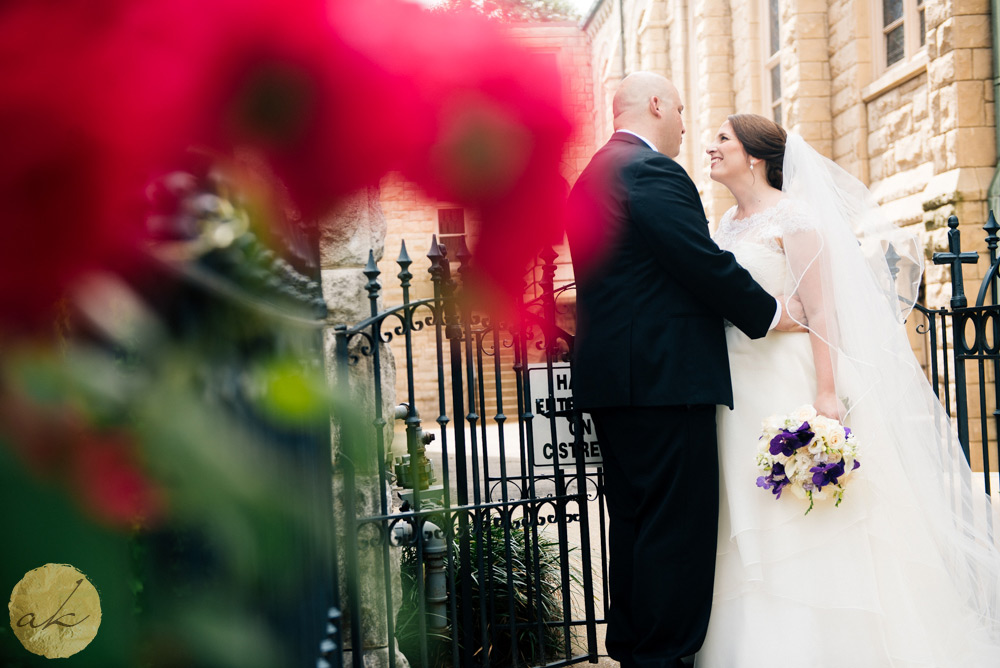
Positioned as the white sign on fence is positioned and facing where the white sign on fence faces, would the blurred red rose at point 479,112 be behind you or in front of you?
in front

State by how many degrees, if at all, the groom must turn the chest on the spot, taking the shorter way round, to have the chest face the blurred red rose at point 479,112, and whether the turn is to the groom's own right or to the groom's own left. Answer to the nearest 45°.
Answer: approximately 135° to the groom's own right

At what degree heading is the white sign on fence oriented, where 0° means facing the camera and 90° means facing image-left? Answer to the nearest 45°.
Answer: approximately 0°

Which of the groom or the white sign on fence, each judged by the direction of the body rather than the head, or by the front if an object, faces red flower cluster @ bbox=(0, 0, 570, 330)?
the white sign on fence

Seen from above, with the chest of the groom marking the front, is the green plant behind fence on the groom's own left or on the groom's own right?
on the groom's own left

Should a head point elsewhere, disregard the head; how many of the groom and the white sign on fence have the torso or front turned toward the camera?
1

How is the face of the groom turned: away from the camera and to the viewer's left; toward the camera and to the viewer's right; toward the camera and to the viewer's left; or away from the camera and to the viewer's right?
away from the camera and to the viewer's right

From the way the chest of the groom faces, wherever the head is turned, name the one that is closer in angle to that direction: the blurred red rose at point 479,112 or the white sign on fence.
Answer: the white sign on fence

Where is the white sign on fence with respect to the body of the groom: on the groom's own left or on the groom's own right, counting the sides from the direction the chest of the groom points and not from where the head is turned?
on the groom's own left

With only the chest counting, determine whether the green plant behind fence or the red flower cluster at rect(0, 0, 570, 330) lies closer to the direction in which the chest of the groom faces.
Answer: the green plant behind fence

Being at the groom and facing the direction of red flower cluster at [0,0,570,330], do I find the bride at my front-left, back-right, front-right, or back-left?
back-left

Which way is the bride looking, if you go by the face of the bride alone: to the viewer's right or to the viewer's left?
to the viewer's left

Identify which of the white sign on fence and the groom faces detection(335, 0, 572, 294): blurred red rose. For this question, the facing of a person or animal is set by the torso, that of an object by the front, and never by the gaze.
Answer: the white sign on fence

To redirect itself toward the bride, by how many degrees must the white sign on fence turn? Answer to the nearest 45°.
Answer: approximately 45° to its left

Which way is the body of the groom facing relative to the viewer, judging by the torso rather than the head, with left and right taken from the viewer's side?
facing away from the viewer and to the right of the viewer
